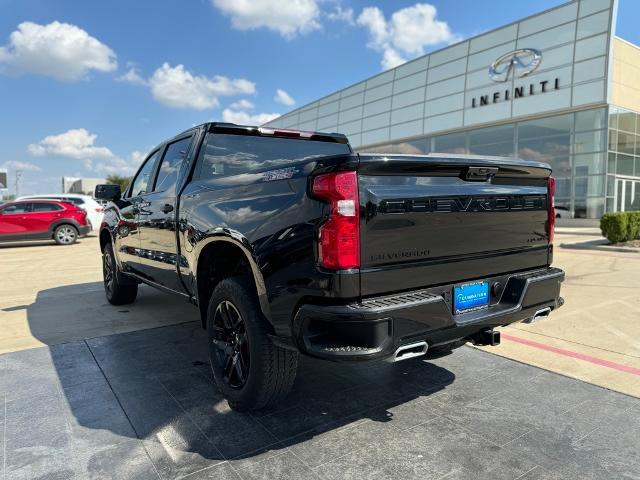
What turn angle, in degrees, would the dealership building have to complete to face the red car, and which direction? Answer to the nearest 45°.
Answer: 0° — it already faces it

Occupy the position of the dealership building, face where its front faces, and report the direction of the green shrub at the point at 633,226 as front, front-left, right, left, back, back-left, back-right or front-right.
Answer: front-left

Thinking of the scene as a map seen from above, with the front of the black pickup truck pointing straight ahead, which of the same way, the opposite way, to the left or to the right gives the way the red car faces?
to the left

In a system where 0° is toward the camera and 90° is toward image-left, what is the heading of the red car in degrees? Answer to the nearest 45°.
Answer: approximately 90°

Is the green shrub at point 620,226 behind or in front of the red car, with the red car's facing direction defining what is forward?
behind

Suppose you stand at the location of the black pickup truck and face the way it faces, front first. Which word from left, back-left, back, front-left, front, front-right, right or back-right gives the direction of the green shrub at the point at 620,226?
right

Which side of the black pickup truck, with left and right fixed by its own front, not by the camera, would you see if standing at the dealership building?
right

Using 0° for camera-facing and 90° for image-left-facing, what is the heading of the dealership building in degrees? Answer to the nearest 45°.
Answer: approximately 45°

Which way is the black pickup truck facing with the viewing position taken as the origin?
facing away from the viewer and to the left of the viewer

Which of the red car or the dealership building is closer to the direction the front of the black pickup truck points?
the red car

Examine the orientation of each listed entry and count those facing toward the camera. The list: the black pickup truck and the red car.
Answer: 0

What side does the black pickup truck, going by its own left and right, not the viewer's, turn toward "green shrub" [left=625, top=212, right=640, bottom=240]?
right

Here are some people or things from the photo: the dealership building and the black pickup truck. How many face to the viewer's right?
0
